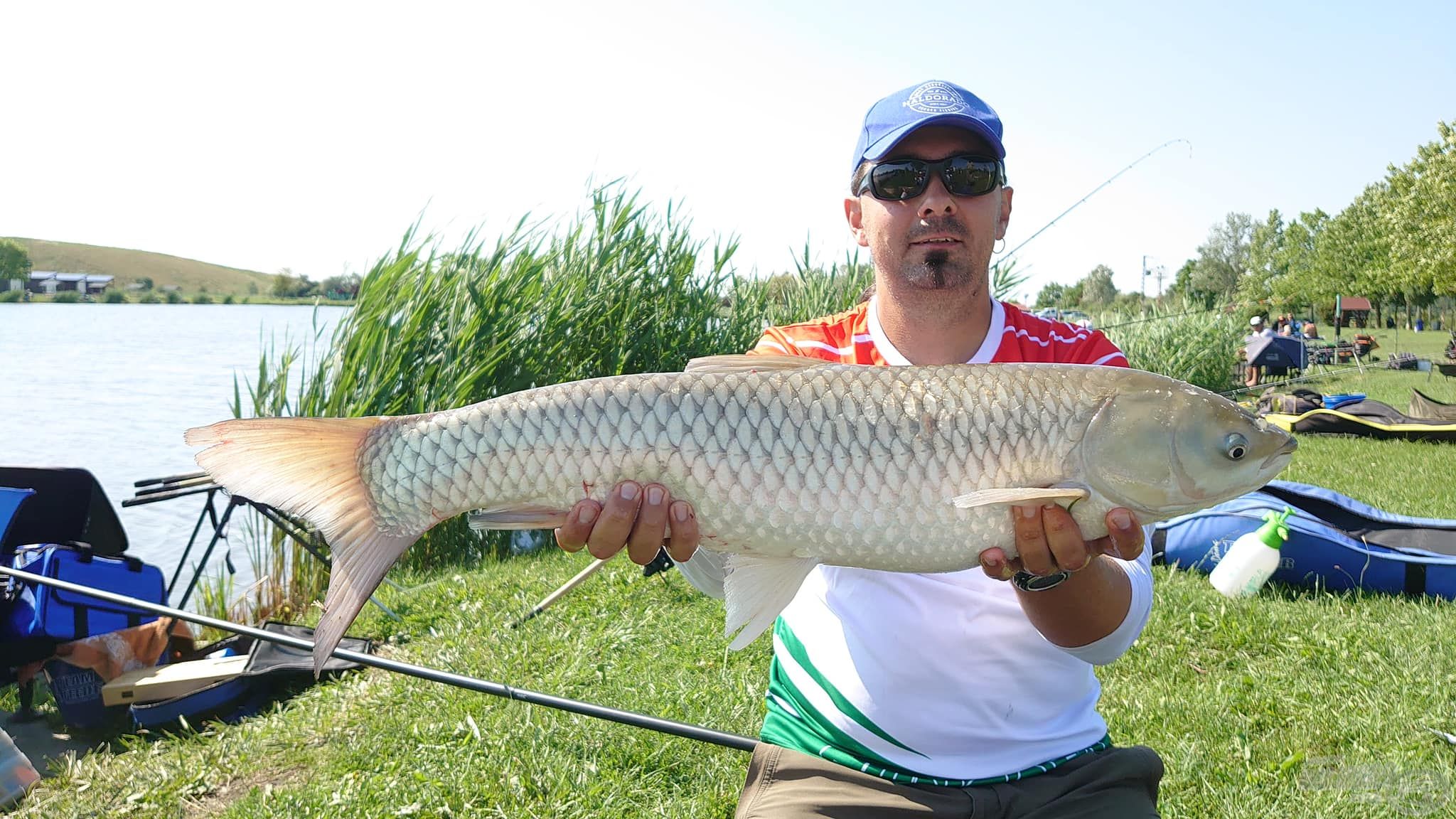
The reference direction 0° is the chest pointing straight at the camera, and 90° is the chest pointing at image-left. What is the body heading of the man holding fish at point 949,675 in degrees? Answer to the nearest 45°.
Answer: approximately 0°

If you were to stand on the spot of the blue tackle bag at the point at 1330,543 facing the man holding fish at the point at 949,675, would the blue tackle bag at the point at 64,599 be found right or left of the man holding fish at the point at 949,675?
right

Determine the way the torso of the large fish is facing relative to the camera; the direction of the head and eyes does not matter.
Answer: to the viewer's right

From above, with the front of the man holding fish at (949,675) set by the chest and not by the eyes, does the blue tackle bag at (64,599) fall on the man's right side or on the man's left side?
on the man's right side

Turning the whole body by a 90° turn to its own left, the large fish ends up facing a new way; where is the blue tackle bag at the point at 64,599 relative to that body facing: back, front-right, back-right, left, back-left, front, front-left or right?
front-left

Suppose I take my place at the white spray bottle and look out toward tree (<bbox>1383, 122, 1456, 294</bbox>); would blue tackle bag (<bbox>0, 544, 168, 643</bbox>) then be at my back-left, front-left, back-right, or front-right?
back-left

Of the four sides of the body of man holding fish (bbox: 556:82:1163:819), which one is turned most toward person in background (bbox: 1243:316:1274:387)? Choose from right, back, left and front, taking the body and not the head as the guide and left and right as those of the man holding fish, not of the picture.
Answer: back

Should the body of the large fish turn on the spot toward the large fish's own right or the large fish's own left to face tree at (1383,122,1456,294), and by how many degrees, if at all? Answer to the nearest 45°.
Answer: approximately 45° to the large fish's own left

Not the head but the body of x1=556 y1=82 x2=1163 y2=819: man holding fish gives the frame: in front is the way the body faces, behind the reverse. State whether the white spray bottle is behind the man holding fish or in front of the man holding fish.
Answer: behind
